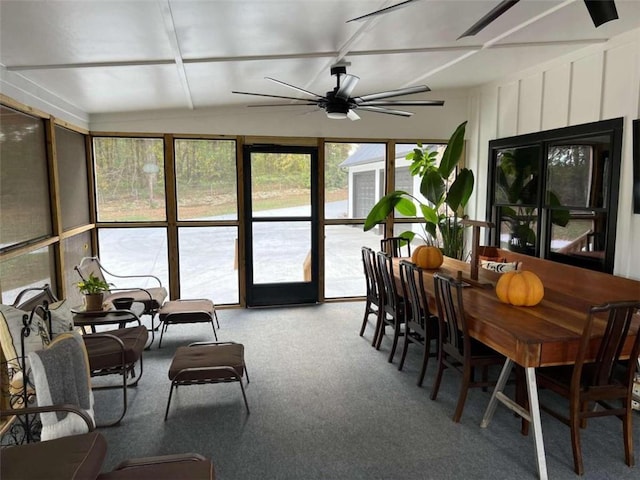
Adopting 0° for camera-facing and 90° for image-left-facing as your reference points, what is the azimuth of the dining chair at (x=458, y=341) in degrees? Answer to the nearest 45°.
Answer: approximately 225°

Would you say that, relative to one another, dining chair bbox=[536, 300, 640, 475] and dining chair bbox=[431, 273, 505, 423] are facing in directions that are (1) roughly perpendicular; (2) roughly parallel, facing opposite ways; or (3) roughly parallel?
roughly perpendicular

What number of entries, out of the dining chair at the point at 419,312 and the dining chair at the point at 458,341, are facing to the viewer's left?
0

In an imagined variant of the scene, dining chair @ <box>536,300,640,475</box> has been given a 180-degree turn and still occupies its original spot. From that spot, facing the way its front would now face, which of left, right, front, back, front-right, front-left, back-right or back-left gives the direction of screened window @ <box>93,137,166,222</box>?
back-right

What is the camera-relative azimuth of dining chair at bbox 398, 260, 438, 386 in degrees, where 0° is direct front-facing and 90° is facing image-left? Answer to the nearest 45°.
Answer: approximately 225°

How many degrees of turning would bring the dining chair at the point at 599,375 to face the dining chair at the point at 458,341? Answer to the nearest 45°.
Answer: approximately 45° to its left

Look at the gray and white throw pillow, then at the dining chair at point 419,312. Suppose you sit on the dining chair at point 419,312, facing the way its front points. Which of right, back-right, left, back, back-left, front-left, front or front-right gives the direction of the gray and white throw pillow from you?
back

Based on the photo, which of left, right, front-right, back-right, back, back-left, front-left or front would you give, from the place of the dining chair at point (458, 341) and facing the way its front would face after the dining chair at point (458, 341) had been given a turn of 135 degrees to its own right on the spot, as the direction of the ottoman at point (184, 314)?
right

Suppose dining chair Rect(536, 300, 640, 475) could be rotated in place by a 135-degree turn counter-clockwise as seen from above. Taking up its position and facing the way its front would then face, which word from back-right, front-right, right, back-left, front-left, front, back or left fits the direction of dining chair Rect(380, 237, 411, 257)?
back-right

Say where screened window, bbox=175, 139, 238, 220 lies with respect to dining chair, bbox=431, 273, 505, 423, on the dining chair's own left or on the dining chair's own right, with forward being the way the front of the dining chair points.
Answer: on the dining chair's own left

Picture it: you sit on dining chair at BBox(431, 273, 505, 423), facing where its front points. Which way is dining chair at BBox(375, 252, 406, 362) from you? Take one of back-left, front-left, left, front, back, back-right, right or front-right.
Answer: left

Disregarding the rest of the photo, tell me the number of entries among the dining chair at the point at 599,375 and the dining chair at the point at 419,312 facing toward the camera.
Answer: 0

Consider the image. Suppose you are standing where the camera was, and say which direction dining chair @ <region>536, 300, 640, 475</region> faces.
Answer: facing away from the viewer and to the left of the viewer

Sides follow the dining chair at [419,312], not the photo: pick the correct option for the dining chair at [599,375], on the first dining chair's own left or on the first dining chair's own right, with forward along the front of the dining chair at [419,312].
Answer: on the first dining chair's own right

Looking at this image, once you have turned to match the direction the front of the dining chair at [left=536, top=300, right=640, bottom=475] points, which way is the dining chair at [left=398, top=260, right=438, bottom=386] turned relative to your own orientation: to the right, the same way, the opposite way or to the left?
to the right

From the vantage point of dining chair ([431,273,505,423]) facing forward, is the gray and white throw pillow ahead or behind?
behind
